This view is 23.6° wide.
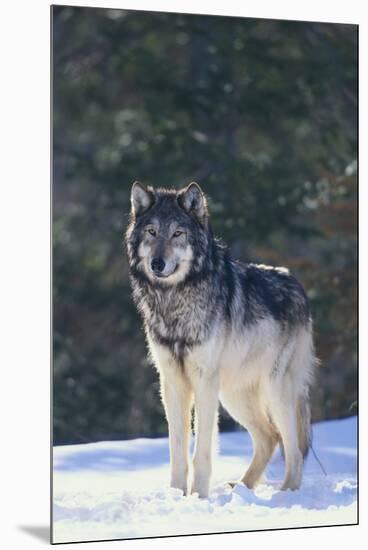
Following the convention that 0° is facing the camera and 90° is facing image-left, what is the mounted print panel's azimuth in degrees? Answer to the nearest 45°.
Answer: approximately 315°
